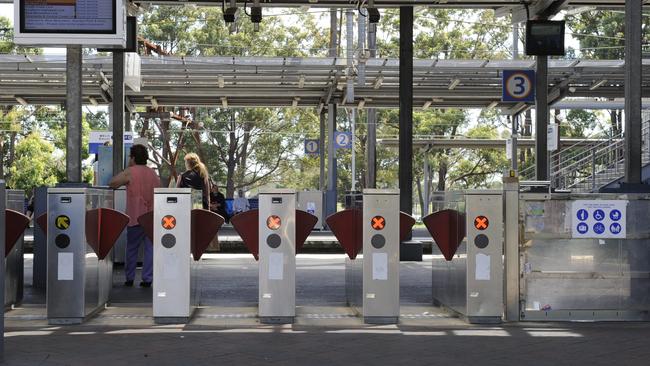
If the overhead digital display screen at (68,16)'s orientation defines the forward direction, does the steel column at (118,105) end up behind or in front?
behind

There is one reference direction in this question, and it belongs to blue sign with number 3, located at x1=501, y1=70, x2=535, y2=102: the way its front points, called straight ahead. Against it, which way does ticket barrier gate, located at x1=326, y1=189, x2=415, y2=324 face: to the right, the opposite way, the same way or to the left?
the same way

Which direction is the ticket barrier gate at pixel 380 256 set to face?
toward the camera

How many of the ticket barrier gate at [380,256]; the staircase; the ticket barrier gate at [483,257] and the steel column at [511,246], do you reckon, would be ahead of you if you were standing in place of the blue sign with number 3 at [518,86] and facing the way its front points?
3

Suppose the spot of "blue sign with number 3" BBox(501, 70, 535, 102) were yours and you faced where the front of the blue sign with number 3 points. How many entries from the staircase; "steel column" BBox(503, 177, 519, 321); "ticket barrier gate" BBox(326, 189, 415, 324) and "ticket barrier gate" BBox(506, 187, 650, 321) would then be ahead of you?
3

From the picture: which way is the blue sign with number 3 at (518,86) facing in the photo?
toward the camera

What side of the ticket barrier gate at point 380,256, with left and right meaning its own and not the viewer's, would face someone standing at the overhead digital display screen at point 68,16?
right

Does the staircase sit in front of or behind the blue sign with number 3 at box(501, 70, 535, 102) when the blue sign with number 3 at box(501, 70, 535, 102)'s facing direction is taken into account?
behind

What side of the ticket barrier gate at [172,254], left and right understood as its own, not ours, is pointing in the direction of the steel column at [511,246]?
left

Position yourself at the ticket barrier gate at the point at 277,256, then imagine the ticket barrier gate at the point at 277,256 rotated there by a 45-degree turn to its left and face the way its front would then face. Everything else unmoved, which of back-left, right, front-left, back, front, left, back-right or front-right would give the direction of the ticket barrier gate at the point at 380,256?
front-left

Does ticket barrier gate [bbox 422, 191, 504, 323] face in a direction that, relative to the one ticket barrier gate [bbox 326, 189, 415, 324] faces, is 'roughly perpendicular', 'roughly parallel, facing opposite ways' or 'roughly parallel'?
roughly parallel

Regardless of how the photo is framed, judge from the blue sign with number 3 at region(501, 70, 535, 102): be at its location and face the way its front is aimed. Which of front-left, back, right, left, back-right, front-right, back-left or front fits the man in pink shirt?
front-right

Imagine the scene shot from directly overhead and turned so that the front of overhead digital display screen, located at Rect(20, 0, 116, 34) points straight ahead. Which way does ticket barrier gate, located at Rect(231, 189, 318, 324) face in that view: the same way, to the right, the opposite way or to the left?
the same way

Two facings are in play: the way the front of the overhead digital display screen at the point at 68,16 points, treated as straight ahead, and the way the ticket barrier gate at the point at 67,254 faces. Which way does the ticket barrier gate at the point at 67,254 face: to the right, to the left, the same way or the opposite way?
the same way

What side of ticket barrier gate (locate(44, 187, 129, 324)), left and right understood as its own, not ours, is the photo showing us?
front
